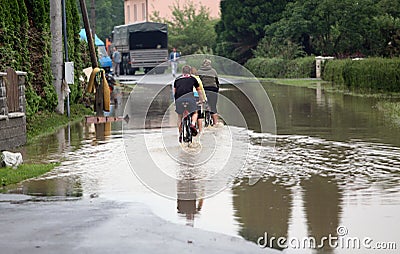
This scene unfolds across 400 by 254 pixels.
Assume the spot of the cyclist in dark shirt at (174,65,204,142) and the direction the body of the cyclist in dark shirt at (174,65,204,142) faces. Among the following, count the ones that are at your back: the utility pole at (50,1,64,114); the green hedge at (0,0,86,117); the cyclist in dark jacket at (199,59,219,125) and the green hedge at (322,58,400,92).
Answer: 0

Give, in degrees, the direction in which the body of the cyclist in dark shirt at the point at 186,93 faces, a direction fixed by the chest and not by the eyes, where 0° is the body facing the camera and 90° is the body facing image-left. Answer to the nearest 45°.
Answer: approximately 180°

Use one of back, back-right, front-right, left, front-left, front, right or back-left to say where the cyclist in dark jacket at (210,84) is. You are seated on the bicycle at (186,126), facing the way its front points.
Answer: front

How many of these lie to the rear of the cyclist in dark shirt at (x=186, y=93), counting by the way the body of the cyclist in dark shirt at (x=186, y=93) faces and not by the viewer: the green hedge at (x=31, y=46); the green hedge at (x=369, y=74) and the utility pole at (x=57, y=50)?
0

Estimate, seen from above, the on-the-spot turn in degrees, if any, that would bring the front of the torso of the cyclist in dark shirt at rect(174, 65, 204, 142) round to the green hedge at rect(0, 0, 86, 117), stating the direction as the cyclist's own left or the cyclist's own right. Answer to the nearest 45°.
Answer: approximately 45° to the cyclist's own left

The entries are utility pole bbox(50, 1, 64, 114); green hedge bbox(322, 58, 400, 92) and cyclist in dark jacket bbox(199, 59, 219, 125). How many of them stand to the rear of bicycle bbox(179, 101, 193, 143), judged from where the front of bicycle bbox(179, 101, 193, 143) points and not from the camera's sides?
0

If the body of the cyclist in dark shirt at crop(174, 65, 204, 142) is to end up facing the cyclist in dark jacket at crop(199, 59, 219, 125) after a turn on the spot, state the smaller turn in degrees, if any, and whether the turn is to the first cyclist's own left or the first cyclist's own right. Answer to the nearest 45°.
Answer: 0° — they already face them

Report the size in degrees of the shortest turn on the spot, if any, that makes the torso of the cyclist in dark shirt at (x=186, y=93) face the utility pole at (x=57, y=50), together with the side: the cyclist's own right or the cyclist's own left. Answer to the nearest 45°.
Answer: approximately 45° to the cyclist's own left

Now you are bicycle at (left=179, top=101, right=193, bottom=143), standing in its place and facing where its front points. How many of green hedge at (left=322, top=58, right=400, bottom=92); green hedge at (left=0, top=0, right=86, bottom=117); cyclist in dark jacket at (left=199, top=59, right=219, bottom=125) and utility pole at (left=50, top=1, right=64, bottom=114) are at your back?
0

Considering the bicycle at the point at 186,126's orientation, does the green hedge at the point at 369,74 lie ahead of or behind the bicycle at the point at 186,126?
ahead

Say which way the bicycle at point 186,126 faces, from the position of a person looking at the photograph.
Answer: facing away from the viewer
